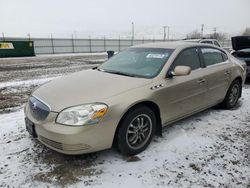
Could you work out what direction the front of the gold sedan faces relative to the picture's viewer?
facing the viewer and to the left of the viewer

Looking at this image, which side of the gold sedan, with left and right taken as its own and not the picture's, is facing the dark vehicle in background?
back

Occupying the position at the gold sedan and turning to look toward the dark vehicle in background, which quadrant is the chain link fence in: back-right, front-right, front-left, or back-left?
front-left

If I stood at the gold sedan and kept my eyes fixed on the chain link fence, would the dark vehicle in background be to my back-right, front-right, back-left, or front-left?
front-right

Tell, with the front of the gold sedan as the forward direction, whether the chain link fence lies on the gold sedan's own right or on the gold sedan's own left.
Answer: on the gold sedan's own right

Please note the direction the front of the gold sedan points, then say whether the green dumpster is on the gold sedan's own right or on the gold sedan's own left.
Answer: on the gold sedan's own right
